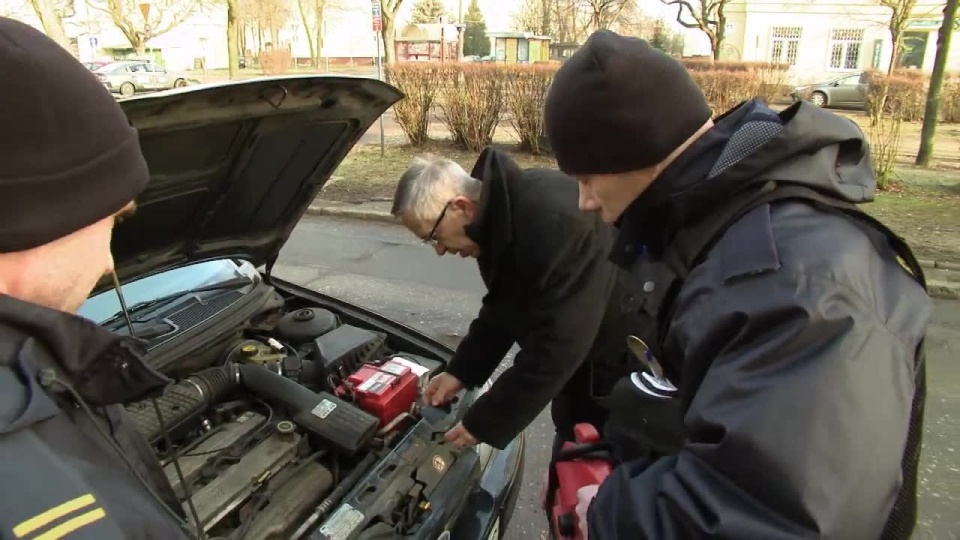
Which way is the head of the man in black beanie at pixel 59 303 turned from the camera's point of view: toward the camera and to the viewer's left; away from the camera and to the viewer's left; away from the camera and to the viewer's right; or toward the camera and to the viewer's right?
away from the camera and to the viewer's right

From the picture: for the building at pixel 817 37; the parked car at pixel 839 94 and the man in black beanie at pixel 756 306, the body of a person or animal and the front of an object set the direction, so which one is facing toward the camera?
the building

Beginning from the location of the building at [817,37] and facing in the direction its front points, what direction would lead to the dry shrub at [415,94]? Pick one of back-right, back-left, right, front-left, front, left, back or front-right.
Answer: front

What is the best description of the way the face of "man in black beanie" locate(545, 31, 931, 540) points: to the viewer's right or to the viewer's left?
to the viewer's left

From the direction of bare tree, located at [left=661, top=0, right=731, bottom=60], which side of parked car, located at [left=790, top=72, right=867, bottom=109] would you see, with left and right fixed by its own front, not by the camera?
front

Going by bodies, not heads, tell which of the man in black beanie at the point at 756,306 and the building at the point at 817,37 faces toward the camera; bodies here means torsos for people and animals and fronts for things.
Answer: the building

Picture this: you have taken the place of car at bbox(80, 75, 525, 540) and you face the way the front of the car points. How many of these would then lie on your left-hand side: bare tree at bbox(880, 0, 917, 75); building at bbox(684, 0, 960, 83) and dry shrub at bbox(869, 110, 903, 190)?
3

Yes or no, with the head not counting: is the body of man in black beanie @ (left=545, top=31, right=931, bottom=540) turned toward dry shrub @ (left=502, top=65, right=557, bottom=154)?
no

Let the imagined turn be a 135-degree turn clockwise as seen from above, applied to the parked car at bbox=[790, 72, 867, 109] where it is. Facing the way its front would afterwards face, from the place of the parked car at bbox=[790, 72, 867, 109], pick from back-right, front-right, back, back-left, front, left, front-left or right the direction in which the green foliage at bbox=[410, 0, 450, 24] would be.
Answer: left

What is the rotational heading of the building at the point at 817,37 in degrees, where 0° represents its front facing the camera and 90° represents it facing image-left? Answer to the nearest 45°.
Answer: approximately 0°

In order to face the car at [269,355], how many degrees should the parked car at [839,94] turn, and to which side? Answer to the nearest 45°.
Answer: approximately 90° to its left

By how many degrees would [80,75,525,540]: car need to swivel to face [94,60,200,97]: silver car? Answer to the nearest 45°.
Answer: approximately 135° to its left

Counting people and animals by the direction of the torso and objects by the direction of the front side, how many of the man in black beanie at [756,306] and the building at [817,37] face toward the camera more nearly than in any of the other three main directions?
1

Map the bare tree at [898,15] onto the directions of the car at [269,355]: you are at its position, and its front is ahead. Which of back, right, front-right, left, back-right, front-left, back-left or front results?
left

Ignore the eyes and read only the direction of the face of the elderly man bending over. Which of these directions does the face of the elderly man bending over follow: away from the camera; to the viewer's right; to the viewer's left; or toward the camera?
to the viewer's left

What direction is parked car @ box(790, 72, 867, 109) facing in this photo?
to the viewer's left

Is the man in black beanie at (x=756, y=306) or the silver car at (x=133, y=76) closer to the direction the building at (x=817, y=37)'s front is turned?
the man in black beanie

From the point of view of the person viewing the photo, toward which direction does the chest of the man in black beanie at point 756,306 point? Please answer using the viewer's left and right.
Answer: facing to the left of the viewer

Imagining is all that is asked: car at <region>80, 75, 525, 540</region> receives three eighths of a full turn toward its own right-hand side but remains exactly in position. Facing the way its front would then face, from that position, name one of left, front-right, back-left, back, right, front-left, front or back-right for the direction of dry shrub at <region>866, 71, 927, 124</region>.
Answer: back-right
